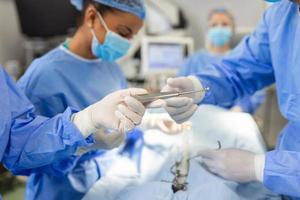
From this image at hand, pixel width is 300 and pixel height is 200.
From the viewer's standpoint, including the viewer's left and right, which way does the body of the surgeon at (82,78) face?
facing the viewer and to the right of the viewer

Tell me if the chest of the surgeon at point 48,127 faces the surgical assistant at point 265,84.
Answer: yes

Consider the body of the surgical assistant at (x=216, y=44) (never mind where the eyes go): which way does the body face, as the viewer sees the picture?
toward the camera

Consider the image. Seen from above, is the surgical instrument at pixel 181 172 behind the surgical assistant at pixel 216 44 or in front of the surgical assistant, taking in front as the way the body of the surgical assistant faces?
in front

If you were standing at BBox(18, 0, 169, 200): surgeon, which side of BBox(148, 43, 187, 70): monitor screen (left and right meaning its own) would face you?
front

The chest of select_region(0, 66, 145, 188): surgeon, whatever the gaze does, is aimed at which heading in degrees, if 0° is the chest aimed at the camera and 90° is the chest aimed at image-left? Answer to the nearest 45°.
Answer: approximately 270°

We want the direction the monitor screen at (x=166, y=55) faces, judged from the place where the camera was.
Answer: facing the viewer

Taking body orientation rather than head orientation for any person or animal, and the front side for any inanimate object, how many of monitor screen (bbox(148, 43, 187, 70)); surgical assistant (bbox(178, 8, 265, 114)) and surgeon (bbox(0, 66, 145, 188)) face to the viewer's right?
1

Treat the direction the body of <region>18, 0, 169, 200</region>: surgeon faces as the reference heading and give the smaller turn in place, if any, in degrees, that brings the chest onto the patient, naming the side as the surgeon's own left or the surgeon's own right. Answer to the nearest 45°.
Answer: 0° — they already face them

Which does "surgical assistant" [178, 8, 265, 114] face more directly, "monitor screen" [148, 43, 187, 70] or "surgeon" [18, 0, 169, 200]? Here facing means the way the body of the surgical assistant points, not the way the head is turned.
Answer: the surgeon
